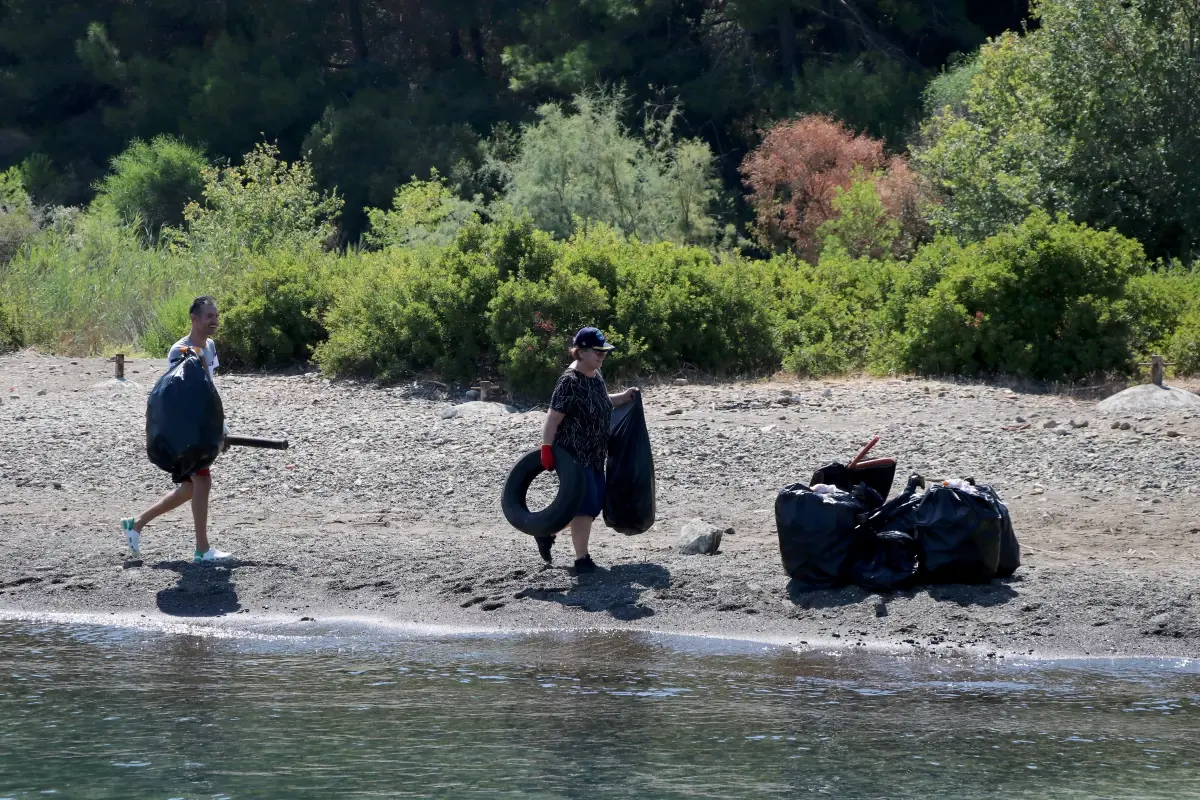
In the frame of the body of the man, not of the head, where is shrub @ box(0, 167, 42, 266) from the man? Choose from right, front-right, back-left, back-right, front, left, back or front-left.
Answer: left

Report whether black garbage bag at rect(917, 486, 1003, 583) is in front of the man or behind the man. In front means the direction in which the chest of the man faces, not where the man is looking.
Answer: in front

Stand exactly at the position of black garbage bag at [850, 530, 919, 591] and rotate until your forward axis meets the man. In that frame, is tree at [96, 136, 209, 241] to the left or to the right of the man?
right

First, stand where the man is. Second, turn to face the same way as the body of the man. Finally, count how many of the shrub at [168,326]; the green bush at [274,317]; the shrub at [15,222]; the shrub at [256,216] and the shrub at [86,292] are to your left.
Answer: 5

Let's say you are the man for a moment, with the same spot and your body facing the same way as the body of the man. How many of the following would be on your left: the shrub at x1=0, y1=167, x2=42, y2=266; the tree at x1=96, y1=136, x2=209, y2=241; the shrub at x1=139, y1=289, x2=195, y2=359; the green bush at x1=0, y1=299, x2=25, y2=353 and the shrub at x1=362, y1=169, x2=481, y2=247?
5

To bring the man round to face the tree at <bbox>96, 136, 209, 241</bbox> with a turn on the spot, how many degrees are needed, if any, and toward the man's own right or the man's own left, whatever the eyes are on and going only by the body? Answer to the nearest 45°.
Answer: approximately 90° to the man's own left

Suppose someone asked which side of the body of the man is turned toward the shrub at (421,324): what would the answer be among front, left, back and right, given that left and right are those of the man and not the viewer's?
left

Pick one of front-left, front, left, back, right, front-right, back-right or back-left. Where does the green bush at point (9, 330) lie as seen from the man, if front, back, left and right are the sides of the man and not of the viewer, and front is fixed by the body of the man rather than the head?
left

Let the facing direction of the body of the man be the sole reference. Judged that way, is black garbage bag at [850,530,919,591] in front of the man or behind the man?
in front

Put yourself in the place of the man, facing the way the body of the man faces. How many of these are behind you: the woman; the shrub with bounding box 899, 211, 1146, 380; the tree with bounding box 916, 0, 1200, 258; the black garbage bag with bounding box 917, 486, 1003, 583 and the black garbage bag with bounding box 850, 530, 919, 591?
0

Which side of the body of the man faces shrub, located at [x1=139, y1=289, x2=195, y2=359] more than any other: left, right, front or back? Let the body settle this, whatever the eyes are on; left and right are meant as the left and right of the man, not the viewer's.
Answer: left

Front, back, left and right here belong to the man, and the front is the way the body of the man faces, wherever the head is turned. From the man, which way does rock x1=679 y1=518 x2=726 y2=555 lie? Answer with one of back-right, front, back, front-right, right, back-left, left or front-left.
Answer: front

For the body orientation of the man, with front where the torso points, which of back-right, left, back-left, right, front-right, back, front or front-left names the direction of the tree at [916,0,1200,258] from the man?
front-left

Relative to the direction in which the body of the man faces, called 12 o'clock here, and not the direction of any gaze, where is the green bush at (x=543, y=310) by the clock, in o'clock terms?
The green bush is roughly at 10 o'clock from the man.

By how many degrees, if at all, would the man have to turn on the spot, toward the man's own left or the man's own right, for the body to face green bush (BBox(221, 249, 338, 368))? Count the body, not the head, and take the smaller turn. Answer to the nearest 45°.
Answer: approximately 90° to the man's own left

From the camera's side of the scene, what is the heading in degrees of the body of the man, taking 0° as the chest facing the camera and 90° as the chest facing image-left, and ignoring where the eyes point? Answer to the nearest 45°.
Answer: approximately 270°

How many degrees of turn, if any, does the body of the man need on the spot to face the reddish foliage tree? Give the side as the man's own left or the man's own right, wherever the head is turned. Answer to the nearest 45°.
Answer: approximately 45° to the man's own left

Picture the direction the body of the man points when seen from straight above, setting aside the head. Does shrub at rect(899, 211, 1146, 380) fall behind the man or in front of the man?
in front
